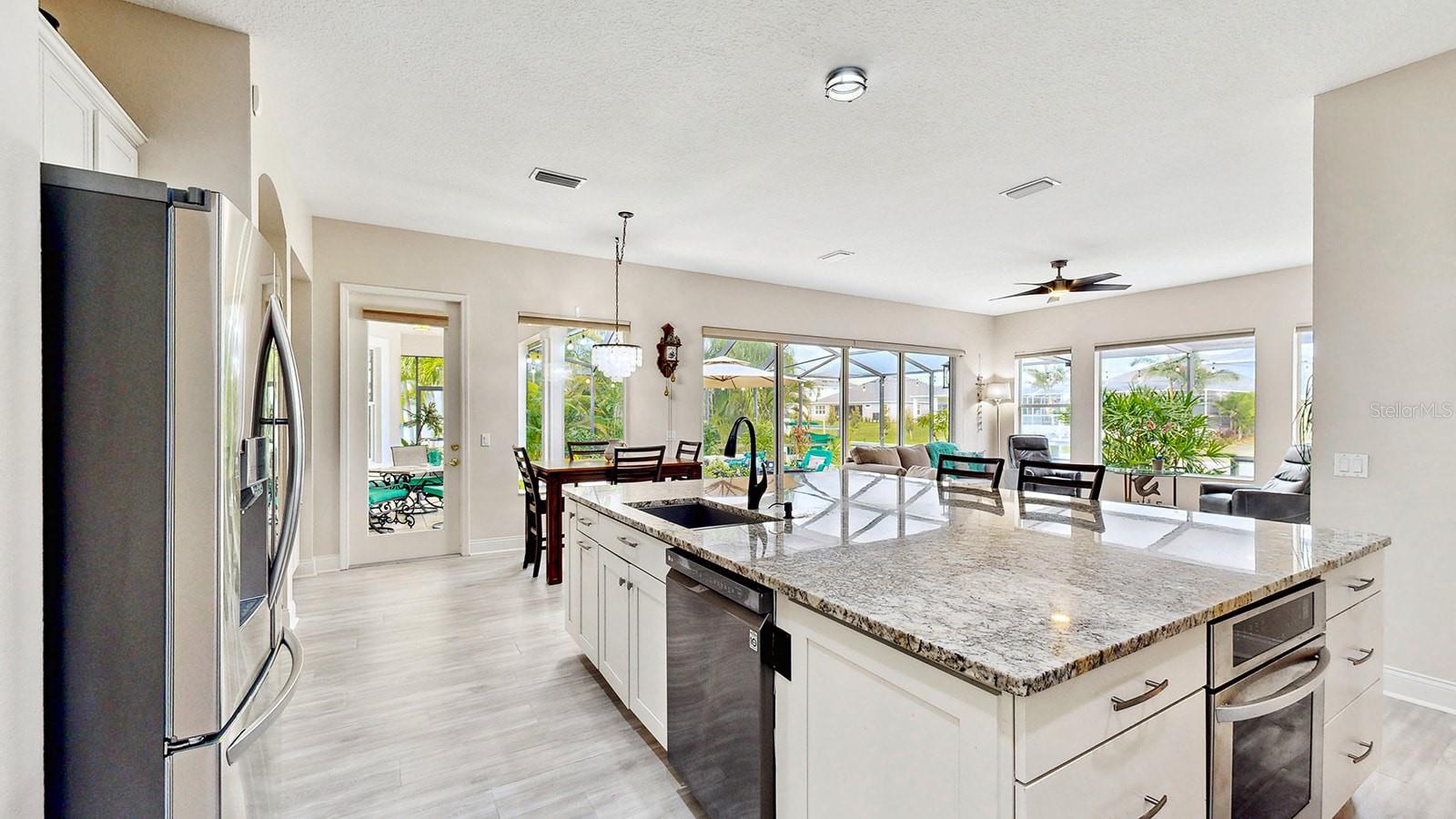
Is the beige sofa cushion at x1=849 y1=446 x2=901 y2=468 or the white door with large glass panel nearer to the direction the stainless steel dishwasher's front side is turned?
the white door with large glass panel

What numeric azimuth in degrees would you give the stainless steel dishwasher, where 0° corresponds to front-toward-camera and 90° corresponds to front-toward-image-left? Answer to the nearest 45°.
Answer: approximately 45°

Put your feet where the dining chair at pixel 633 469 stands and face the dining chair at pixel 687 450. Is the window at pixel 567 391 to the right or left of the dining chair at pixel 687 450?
left

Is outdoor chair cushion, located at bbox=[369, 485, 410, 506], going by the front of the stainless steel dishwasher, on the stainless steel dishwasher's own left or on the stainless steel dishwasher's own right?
on the stainless steel dishwasher's own right
